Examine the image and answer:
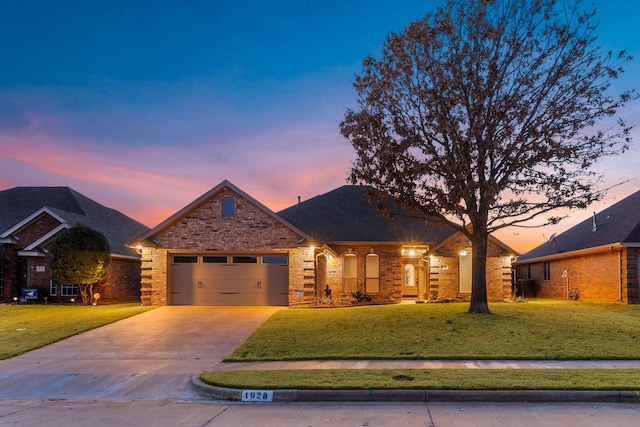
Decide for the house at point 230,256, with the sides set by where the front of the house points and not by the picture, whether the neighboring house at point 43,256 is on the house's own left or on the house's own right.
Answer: on the house's own right

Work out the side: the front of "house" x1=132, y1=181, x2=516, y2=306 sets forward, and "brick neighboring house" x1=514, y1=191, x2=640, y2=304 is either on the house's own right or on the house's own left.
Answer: on the house's own left

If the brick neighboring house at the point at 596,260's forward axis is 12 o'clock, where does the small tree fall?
The small tree is roughly at 2 o'clock from the brick neighboring house.

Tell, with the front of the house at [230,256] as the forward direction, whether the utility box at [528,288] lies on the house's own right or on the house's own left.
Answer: on the house's own left

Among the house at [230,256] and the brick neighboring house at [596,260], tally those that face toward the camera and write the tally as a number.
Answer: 2

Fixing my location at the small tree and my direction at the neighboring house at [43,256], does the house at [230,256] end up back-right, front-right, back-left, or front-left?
back-right

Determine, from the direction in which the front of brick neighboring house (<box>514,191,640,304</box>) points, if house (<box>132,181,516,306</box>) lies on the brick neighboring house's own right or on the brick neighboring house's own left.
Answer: on the brick neighboring house's own right

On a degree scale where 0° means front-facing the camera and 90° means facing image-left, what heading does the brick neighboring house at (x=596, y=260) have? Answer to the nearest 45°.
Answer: approximately 0°

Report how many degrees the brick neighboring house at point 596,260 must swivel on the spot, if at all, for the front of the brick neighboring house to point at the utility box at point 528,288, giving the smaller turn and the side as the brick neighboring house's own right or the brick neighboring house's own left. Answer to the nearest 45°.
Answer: approximately 135° to the brick neighboring house's own right
